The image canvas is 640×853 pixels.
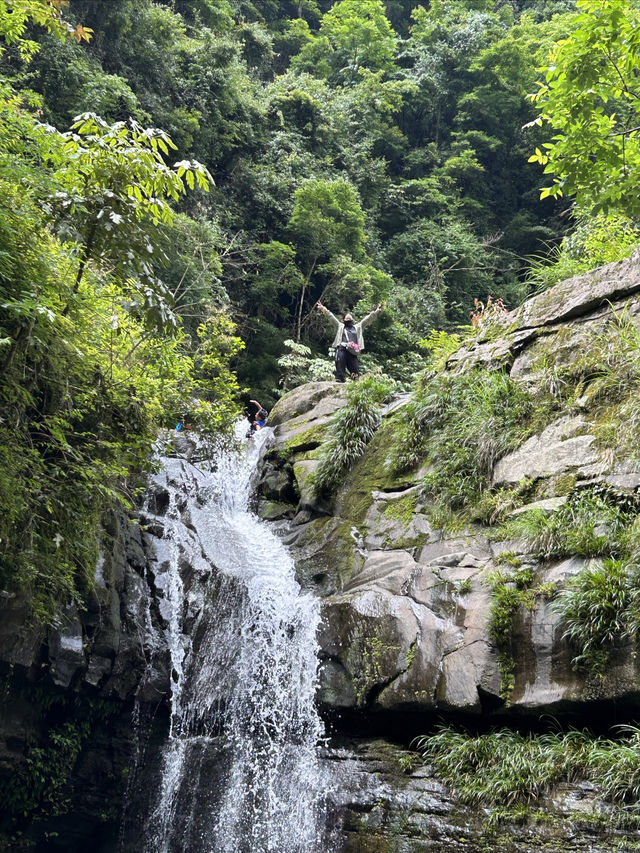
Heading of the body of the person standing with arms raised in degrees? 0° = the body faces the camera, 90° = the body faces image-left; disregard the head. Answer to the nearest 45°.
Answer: approximately 0°

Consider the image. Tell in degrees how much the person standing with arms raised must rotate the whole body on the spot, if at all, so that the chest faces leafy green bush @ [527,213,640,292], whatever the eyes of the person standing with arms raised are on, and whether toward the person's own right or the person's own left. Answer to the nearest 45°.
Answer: approximately 45° to the person's own left
